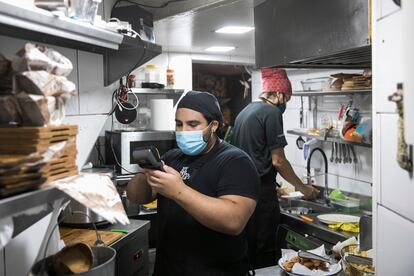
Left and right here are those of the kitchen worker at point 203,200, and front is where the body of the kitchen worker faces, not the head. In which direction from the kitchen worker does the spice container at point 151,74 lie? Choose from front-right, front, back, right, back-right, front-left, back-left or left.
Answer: back-right

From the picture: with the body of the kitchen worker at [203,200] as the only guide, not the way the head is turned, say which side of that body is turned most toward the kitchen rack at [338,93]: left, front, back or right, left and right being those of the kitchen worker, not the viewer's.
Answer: back

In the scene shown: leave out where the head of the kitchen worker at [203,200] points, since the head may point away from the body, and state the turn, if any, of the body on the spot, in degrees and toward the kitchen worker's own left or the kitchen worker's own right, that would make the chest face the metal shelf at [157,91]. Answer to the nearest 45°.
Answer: approximately 135° to the kitchen worker's own right

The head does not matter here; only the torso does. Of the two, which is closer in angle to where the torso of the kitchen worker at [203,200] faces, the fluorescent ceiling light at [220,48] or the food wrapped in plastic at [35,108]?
the food wrapped in plastic

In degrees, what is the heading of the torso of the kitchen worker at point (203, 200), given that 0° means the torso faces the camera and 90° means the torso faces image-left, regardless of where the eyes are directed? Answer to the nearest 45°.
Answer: approximately 45°

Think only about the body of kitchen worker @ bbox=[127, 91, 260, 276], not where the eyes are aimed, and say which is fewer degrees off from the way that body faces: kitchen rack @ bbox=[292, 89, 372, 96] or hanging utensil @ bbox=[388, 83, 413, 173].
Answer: the hanging utensil

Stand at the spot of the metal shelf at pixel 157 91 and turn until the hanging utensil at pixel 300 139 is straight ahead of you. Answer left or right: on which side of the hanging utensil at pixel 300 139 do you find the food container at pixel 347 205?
right

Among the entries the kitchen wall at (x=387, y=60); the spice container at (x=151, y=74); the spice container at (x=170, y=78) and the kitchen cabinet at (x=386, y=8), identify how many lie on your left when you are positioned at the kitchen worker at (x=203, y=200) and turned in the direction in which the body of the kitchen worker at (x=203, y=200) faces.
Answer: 2
